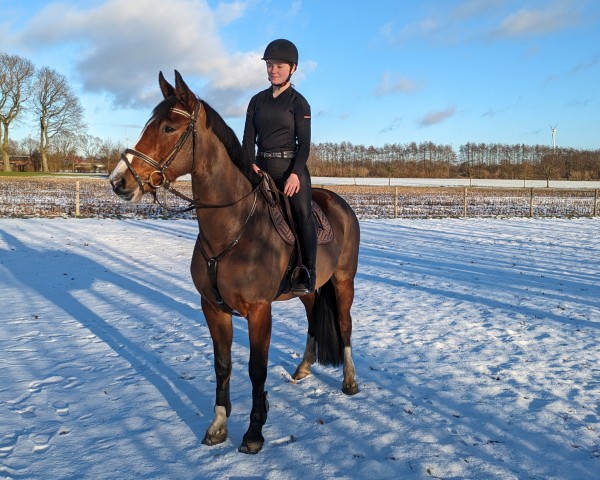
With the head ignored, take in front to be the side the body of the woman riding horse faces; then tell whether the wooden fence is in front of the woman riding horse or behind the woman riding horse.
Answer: behind

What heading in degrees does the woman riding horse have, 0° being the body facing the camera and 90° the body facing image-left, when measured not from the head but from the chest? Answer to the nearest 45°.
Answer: approximately 45°

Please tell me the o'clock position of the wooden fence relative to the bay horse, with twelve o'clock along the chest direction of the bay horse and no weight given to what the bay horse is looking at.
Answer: The wooden fence is roughly at 5 o'clock from the bay horse.

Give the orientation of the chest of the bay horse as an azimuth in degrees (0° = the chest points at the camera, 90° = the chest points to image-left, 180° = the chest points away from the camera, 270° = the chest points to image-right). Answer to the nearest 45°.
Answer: approximately 45°
